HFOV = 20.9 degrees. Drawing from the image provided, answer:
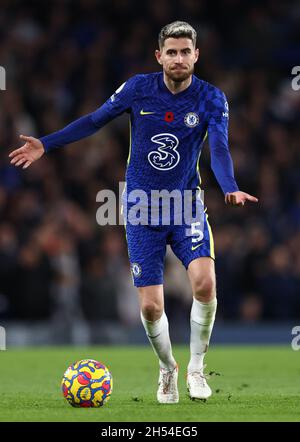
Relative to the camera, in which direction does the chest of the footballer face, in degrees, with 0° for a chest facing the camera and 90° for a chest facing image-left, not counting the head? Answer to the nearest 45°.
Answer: approximately 0°
